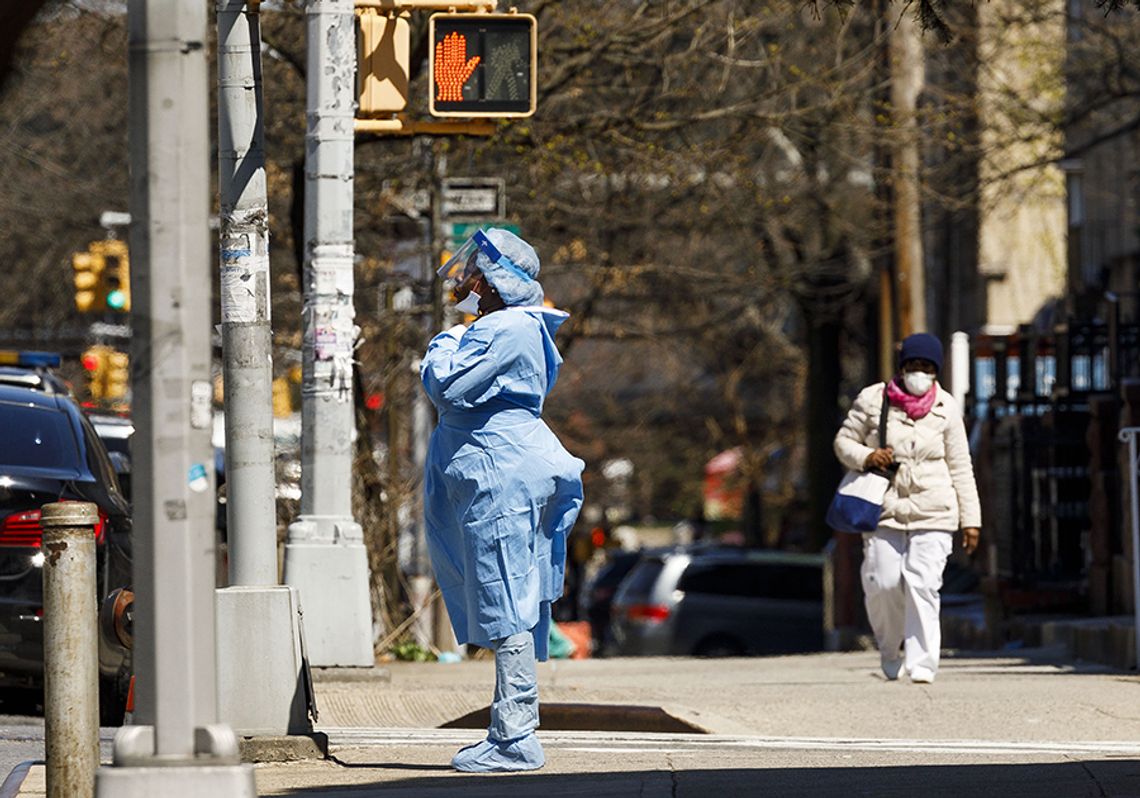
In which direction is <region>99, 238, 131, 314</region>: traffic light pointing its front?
toward the camera

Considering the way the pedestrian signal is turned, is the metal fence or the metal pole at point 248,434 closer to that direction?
the metal pole

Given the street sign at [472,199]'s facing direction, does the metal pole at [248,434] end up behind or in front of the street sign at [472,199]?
in front

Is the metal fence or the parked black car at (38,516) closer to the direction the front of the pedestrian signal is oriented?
the parked black car

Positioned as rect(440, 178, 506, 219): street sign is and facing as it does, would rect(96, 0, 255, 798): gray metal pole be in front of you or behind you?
in front

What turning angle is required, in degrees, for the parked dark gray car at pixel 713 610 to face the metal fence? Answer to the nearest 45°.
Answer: approximately 135° to its right

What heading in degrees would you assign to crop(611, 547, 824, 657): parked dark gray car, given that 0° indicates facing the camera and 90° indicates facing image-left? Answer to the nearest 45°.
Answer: approximately 225°

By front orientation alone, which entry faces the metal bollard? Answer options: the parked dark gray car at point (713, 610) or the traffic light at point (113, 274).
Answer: the traffic light

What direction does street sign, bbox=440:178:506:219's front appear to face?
toward the camera

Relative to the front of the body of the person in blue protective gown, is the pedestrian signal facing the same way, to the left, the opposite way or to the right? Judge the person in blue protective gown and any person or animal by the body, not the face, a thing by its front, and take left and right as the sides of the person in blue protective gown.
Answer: to the left

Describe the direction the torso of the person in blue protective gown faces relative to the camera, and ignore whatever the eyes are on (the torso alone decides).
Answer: to the viewer's left

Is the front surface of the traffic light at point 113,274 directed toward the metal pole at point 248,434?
yes

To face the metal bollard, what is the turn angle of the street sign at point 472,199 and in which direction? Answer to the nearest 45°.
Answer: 0° — it already faces it

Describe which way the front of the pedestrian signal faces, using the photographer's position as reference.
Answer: facing the viewer
